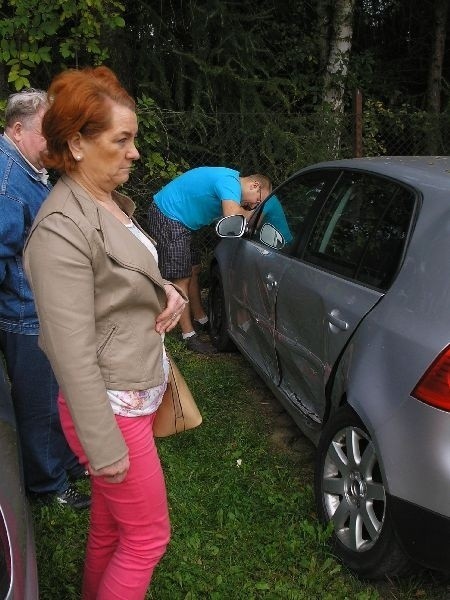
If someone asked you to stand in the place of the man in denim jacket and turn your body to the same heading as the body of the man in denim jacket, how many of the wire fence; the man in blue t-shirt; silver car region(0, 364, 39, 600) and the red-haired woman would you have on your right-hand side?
2

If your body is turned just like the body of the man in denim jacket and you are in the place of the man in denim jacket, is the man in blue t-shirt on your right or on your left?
on your left

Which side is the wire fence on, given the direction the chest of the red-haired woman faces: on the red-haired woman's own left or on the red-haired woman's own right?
on the red-haired woman's own left

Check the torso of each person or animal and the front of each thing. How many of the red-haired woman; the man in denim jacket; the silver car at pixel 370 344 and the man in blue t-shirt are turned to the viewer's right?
3

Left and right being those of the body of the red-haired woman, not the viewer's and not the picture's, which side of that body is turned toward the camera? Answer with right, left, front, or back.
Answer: right

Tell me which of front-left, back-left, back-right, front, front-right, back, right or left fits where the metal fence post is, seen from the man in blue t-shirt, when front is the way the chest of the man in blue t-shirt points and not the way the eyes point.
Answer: front-left

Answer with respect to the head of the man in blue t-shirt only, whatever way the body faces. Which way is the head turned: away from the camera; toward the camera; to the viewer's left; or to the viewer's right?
to the viewer's right

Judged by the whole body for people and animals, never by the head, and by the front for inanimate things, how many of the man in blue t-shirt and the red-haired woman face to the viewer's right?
2

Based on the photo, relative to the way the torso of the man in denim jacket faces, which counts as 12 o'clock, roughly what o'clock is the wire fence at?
The wire fence is roughly at 10 o'clock from the man in denim jacket.

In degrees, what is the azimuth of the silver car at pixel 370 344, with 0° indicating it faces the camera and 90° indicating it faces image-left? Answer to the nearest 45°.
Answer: approximately 135°

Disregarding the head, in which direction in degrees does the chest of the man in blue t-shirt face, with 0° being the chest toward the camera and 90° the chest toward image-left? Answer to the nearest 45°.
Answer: approximately 270°

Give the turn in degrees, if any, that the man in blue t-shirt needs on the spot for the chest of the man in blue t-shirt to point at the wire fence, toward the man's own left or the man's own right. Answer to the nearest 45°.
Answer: approximately 90° to the man's own left

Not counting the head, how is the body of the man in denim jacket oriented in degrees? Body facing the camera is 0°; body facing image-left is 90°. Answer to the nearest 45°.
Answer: approximately 270°
